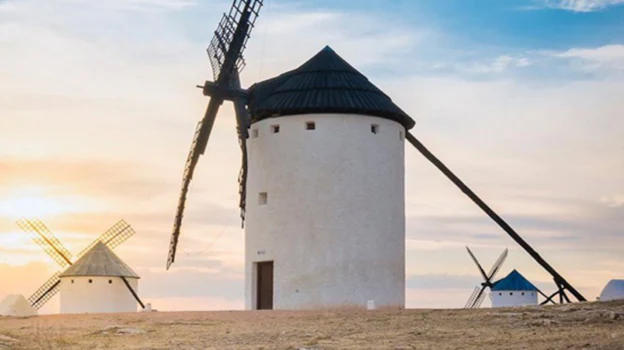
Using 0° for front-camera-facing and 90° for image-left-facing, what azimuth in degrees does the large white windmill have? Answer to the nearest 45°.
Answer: approximately 90°
